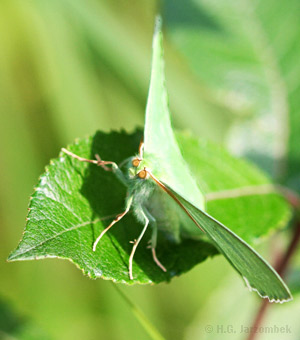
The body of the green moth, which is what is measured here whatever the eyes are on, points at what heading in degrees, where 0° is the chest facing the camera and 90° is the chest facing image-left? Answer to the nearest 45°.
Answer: approximately 45°
